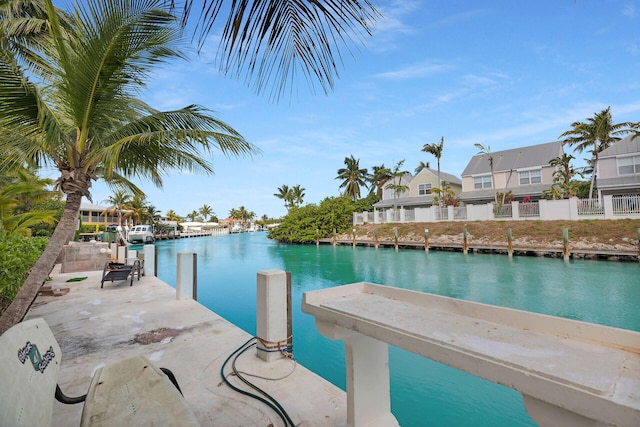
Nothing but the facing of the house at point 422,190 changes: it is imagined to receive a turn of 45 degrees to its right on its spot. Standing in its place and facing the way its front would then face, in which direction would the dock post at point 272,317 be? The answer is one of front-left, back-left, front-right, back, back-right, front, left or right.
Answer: left

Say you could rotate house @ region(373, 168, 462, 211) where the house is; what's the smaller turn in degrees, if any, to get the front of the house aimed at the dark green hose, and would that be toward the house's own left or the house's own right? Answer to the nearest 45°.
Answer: approximately 45° to the house's own left

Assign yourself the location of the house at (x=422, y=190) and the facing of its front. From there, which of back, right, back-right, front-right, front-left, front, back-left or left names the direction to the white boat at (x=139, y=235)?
front-right

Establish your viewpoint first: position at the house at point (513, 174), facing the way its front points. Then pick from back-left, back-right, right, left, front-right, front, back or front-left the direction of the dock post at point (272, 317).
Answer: front-left

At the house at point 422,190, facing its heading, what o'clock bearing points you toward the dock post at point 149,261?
The dock post is roughly at 11 o'clock from the house.

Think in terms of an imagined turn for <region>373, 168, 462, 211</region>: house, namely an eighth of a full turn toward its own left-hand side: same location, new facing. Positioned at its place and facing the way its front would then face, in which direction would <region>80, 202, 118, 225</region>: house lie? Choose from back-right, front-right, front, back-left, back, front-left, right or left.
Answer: right

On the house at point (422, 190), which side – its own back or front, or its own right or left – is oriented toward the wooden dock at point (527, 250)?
left

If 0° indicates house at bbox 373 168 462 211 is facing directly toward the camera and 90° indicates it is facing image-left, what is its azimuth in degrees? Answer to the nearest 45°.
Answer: approximately 45°

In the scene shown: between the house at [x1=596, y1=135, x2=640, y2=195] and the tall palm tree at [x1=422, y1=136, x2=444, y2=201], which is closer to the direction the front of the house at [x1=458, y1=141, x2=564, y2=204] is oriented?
the tall palm tree

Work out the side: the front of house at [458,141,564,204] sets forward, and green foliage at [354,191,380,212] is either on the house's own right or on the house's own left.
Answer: on the house's own right

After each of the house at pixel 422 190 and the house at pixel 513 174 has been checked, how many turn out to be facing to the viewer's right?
0

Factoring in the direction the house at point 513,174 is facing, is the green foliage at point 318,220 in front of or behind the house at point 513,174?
in front

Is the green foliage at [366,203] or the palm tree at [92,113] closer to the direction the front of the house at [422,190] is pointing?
the palm tree

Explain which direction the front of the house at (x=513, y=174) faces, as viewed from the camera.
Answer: facing the viewer and to the left of the viewer
